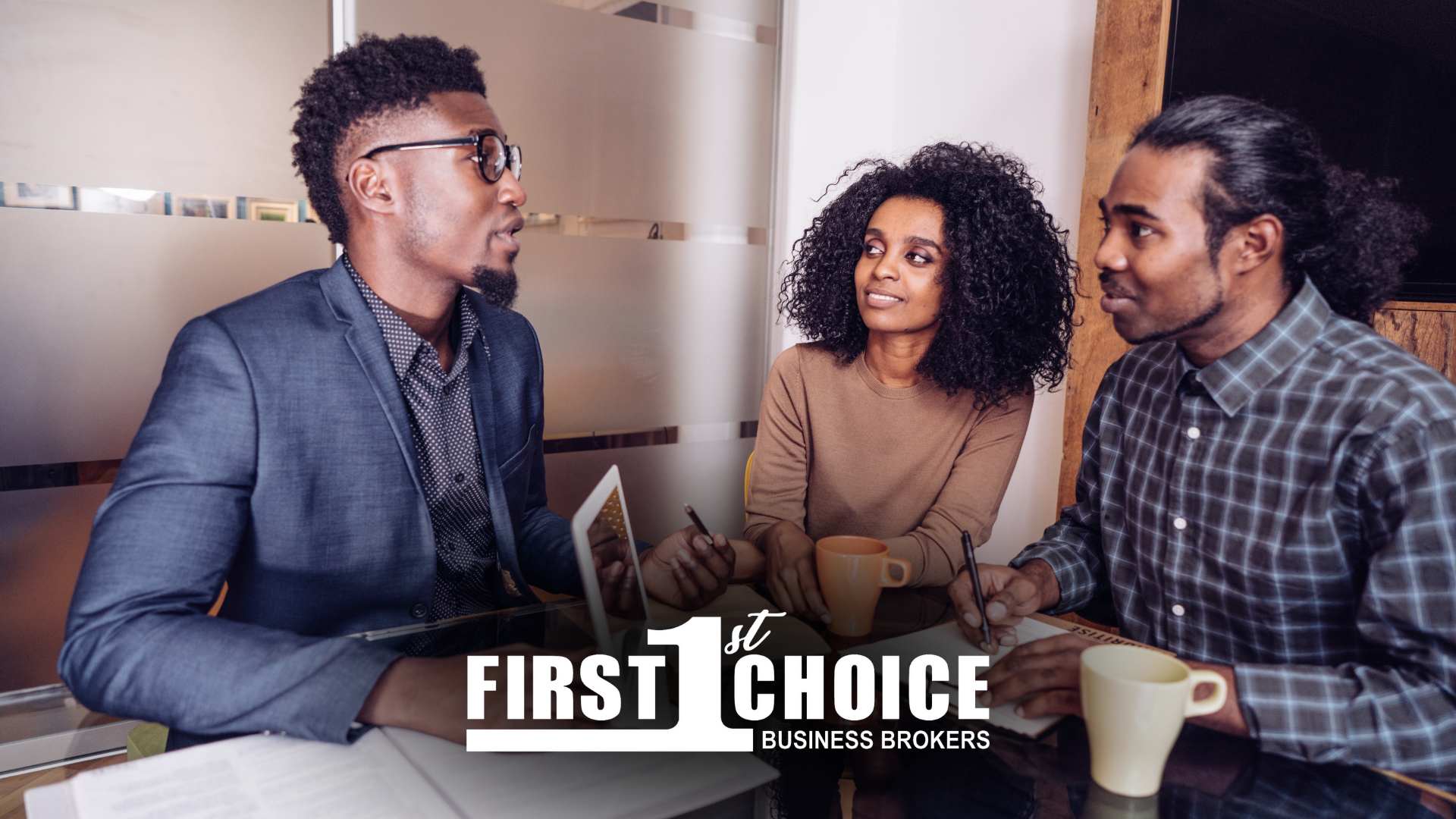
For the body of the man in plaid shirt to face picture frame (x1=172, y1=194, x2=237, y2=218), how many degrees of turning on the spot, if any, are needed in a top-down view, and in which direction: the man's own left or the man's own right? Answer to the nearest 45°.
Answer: approximately 45° to the man's own right

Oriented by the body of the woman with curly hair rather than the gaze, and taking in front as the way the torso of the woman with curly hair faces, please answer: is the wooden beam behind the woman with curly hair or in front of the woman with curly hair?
behind

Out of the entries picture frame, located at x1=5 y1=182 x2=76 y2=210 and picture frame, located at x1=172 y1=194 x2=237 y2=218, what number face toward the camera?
2

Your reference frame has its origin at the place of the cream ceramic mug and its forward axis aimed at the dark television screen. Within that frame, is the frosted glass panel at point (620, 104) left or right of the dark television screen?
left

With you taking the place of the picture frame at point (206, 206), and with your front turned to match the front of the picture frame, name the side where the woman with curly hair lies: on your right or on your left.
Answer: on your left

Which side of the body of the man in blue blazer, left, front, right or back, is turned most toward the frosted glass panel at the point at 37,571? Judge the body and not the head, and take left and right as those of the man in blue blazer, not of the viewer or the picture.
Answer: back

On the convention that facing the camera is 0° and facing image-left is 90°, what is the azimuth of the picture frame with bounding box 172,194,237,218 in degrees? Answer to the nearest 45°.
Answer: approximately 0°

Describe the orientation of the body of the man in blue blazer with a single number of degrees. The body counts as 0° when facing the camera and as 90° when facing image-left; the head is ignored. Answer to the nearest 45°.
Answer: approximately 315°

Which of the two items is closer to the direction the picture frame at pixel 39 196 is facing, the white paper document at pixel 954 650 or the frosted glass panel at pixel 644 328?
the white paper document

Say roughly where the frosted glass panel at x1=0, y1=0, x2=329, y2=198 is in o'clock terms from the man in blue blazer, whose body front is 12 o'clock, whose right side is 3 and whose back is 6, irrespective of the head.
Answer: The frosted glass panel is roughly at 7 o'clock from the man in blue blazer.

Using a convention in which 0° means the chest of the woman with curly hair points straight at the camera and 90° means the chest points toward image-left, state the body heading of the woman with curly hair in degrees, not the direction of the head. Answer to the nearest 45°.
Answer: approximately 0°

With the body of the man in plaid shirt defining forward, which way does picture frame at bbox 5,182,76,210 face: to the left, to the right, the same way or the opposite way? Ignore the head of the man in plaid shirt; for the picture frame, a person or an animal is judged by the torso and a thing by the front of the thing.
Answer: to the left
